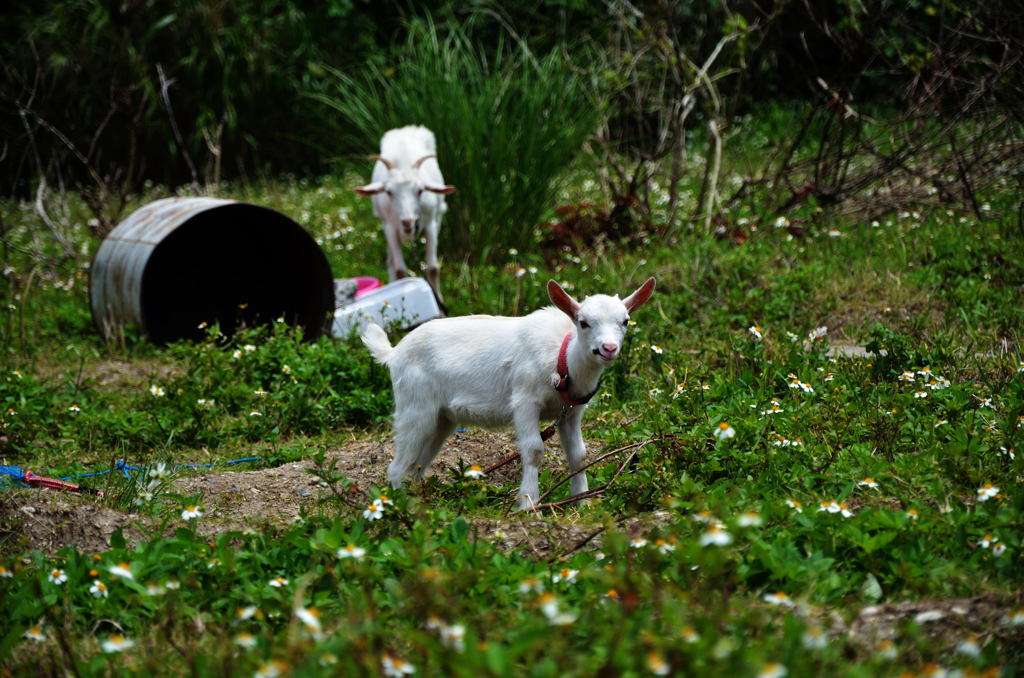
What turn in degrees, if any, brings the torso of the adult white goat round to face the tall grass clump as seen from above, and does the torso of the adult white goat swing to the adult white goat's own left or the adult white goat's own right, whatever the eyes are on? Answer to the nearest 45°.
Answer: approximately 135° to the adult white goat's own left

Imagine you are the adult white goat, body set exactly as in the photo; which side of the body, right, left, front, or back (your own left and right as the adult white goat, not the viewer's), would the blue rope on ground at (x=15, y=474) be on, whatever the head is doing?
front

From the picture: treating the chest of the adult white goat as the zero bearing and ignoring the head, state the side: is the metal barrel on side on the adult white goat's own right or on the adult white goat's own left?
on the adult white goat's own right

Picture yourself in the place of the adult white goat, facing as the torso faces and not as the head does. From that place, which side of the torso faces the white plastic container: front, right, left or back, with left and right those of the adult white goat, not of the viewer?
front

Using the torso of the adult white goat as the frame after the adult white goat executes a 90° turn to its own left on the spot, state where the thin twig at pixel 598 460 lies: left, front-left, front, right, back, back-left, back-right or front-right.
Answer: right

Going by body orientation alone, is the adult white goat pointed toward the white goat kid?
yes

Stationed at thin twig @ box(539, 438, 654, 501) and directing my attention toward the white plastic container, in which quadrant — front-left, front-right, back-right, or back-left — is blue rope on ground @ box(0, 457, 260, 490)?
front-left

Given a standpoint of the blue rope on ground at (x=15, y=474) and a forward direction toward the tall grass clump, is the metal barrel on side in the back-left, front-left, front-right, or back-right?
front-left

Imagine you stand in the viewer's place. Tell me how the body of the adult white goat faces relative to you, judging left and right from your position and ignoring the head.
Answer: facing the viewer
